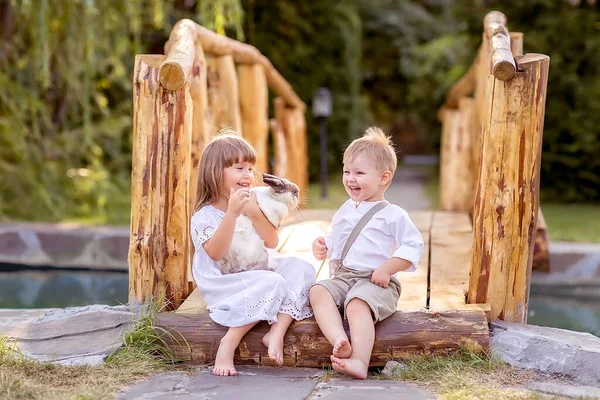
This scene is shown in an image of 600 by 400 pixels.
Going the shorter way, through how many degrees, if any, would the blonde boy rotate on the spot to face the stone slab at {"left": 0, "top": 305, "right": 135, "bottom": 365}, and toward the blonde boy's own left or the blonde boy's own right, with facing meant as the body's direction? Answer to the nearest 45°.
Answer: approximately 45° to the blonde boy's own right

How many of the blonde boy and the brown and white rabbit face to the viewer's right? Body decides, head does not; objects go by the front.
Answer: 1

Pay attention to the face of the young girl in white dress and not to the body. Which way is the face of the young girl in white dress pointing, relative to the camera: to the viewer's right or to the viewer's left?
to the viewer's right

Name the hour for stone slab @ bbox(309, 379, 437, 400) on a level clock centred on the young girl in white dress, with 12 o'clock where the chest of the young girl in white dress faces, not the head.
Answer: The stone slab is roughly at 12 o'clock from the young girl in white dress.

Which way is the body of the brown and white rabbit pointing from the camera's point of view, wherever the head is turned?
to the viewer's right

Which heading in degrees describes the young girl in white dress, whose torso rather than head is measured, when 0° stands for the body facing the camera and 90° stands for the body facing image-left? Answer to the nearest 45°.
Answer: approximately 315°

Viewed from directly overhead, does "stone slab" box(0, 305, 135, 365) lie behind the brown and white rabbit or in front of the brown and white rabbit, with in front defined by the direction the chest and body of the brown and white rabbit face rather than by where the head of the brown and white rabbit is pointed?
behind

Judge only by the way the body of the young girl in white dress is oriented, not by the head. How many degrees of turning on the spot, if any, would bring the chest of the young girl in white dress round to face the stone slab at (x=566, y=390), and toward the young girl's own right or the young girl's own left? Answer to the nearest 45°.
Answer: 0° — they already face it

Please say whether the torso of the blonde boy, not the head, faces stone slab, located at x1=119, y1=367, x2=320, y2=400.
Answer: yes
